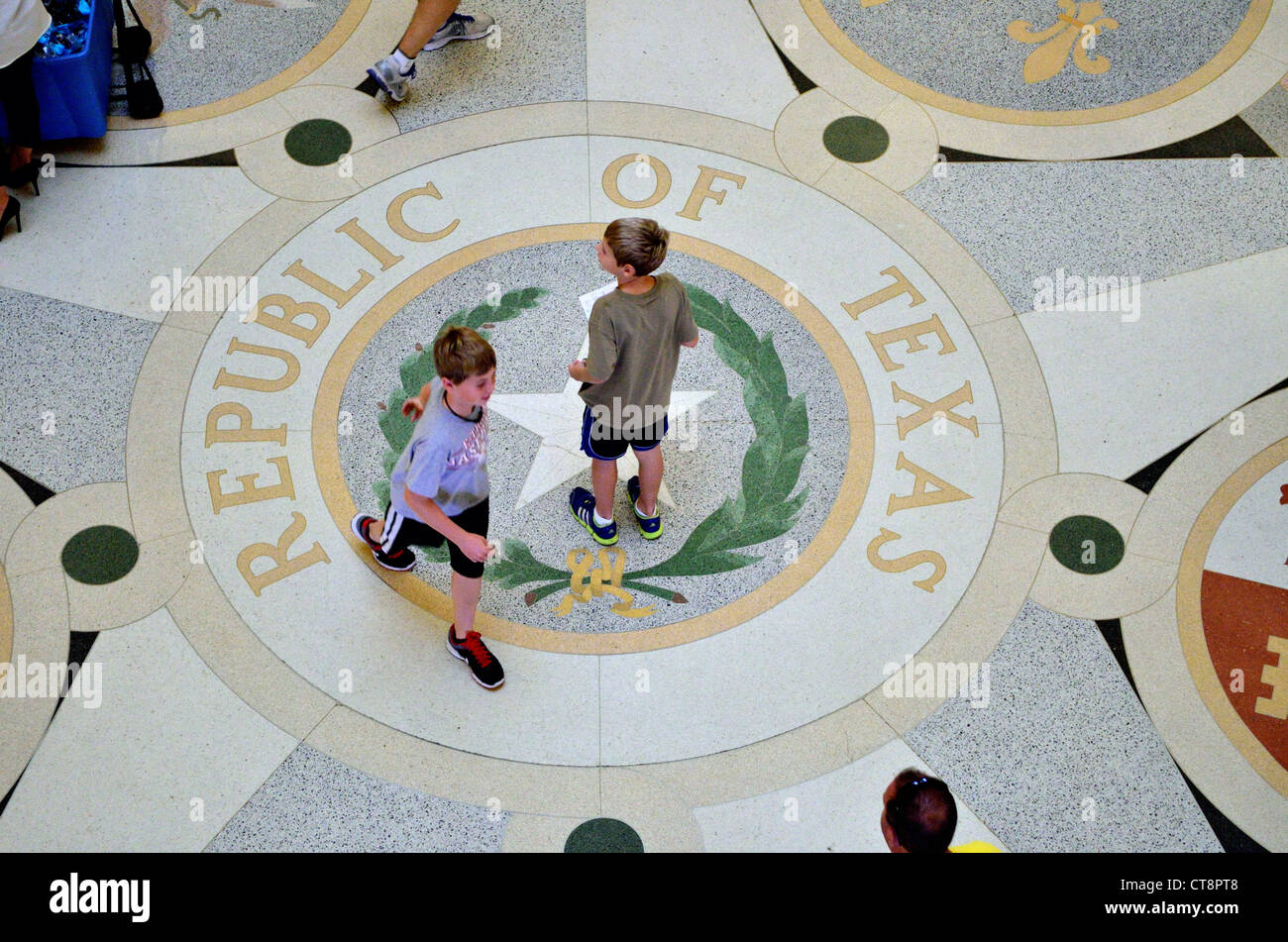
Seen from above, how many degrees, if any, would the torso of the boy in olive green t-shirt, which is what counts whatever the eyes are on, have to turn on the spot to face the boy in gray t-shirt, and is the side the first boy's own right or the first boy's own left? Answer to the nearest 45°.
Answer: approximately 90° to the first boy's own left

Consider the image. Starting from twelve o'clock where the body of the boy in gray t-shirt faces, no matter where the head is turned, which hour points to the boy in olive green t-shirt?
The boy in olive green t-shirt is roughly at 10 o'clock from the boy in gray t-shirt.

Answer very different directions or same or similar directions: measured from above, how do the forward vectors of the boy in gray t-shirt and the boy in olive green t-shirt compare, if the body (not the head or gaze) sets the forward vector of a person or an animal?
very different directions

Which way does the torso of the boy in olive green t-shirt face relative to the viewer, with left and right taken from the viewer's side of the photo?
facing away from the viewer and to the left of the viewer

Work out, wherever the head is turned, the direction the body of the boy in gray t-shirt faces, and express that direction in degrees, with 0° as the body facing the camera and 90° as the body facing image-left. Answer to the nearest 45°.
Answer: approximately 315°
